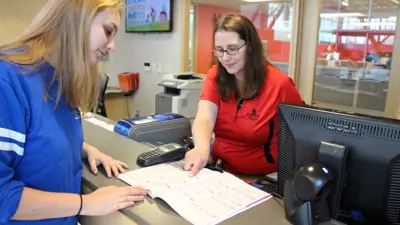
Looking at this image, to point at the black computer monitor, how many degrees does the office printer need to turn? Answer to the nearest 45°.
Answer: approximately 45° to its left

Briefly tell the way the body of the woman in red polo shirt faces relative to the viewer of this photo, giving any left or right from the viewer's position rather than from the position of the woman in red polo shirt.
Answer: facing the viewer and to the left of the viewer

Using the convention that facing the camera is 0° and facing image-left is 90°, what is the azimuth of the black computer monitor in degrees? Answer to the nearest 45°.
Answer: approximately 225°

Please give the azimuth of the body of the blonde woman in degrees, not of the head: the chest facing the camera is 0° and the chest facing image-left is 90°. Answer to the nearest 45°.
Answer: approximately 270°

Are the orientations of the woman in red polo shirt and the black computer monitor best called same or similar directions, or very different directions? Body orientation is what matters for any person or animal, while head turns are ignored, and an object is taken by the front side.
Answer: very different directions

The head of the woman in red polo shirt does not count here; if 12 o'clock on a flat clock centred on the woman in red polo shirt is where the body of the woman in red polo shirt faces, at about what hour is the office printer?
The office printer is roughly at 4 o'clock from the woman in red polo shirt.

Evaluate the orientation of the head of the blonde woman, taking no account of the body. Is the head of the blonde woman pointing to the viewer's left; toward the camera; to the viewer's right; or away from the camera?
to the viewer's right

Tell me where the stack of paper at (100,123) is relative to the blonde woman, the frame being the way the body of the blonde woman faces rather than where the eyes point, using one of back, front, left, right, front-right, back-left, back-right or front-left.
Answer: left

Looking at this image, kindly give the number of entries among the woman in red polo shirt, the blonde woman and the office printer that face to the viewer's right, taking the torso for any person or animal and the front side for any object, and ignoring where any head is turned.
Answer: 1
